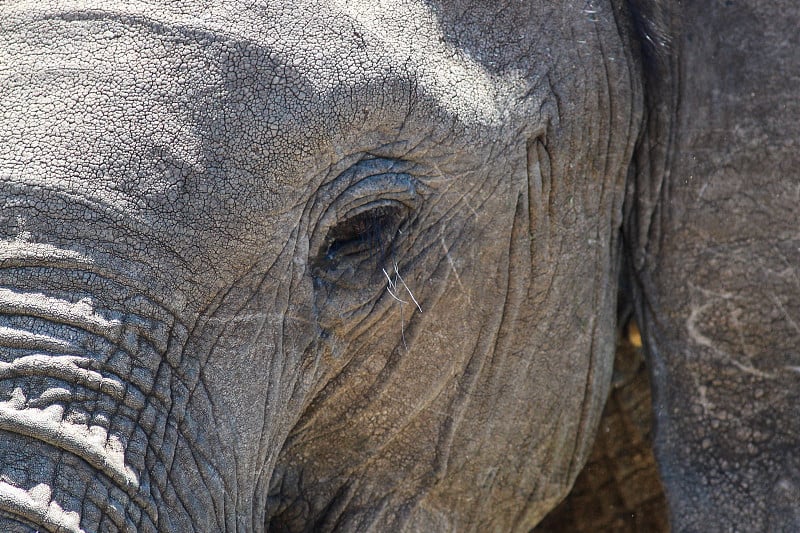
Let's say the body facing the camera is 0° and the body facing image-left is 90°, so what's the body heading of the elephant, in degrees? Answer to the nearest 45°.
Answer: approximately 45°
